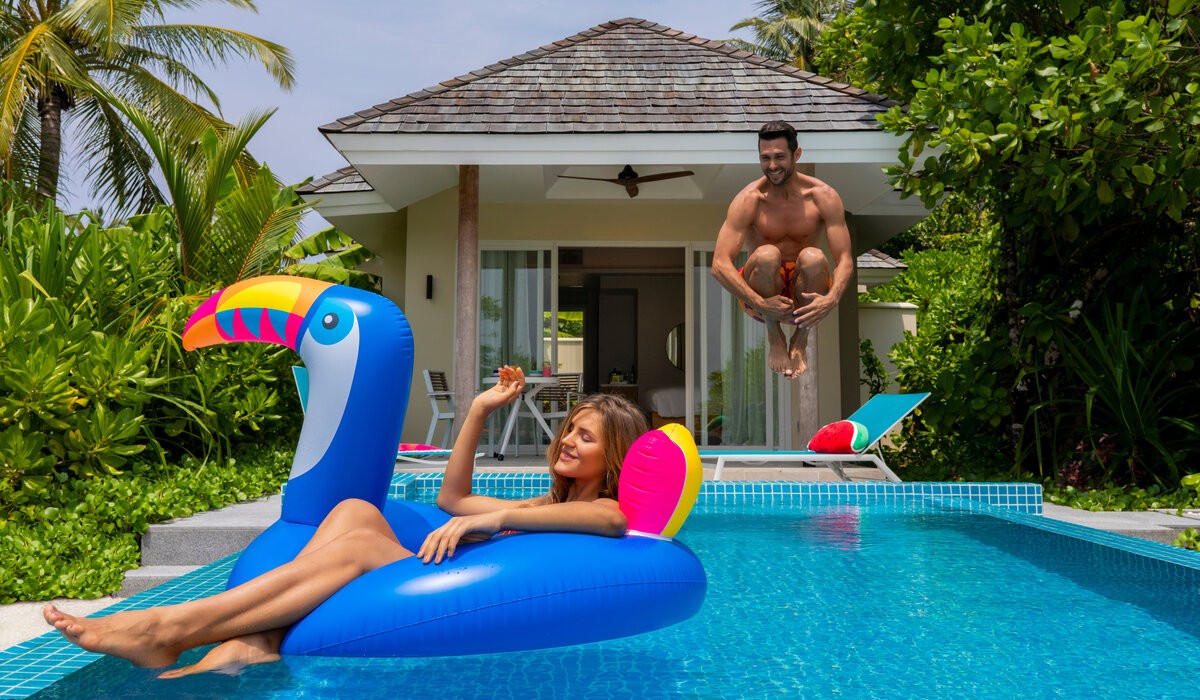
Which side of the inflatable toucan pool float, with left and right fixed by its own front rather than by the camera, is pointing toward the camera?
left

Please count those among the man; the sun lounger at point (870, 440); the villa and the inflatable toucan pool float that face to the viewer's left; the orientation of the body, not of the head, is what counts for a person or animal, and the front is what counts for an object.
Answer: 2

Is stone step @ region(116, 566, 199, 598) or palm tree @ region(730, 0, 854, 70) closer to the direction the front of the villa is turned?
the stone step

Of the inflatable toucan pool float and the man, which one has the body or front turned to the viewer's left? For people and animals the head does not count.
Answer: the inflatable toucan pool float

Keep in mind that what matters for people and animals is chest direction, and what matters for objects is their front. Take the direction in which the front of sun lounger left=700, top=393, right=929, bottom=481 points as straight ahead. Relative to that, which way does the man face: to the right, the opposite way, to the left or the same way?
to the left

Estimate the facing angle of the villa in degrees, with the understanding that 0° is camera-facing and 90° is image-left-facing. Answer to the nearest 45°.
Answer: approximately 0°

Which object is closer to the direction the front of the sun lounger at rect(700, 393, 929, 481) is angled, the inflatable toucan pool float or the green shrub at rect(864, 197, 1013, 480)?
the inflatable toucan pool float

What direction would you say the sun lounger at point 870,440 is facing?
to the viewer's left

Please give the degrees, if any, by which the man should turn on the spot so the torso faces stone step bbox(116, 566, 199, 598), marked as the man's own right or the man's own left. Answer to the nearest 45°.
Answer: approximately 45° to the man's own right

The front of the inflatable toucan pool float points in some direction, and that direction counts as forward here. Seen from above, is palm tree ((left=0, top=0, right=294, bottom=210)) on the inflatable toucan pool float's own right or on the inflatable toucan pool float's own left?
on the inflatable toucan pool float's own right

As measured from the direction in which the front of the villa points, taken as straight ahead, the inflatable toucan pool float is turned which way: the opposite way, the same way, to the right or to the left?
to the right

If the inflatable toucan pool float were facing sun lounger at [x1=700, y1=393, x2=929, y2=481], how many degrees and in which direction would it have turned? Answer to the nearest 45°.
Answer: approximately 135° to its right
